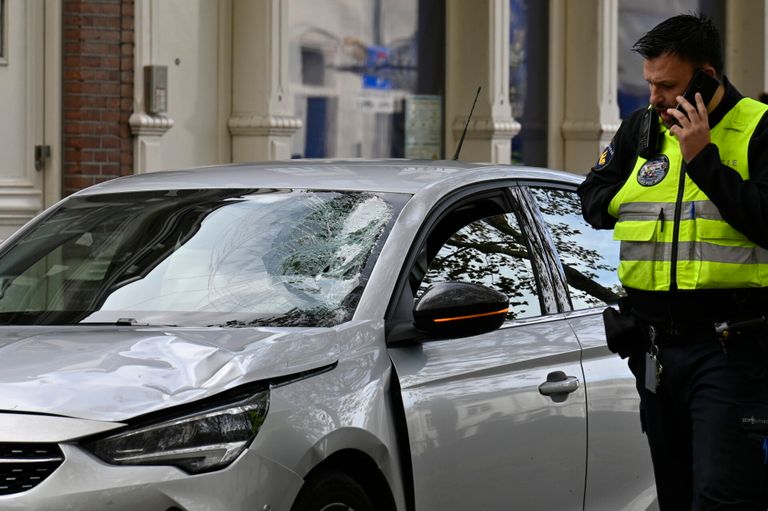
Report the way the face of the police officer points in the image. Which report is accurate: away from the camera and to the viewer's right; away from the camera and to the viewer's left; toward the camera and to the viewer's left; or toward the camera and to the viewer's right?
toward the camera and to the viewer's left

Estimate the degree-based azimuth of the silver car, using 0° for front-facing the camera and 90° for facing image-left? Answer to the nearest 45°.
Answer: approximately 45°
